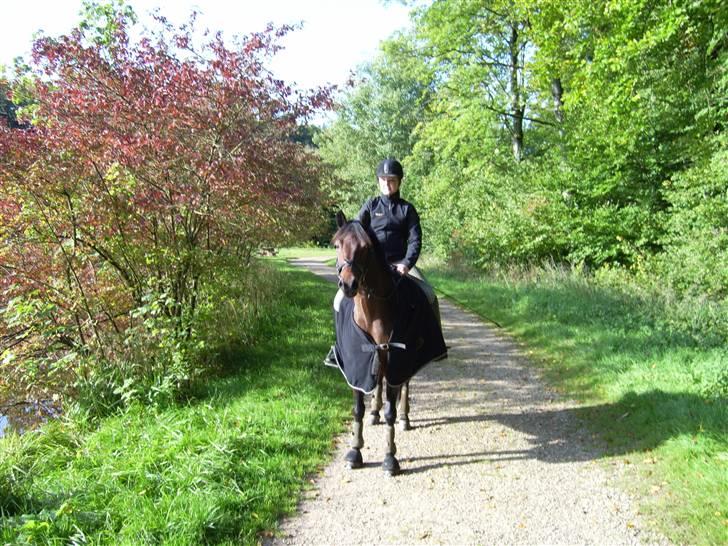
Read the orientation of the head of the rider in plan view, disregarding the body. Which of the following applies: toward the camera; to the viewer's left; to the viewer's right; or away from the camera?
toward the camera

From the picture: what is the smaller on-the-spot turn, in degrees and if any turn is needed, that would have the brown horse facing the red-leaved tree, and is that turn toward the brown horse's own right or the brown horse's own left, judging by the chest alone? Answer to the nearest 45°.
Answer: approximately 135° to the brown horse's own right

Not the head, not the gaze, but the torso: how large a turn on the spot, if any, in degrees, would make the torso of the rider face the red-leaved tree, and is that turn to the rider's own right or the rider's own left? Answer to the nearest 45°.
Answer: approximately 90° to the rider's own right

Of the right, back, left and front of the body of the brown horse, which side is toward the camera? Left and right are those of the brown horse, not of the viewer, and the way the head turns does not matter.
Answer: front
